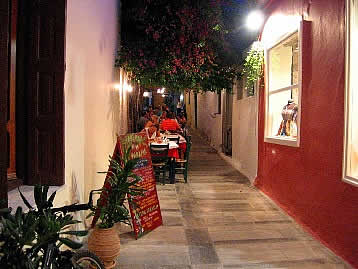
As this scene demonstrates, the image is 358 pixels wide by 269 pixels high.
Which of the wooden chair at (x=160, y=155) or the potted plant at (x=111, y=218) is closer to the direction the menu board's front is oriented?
the potted plant

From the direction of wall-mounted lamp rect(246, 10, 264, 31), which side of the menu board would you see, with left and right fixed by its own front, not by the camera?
left

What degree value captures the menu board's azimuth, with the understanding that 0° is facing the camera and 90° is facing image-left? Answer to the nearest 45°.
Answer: approximately 315°

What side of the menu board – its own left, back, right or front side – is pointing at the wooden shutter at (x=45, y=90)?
right

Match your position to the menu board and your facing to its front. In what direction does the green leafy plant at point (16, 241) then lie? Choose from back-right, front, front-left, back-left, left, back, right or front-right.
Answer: front-right

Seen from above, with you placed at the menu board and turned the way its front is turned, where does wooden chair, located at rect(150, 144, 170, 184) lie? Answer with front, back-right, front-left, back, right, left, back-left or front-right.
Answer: back-left

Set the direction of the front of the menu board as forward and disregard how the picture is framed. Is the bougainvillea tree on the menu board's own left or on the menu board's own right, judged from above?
on the menu board's own left

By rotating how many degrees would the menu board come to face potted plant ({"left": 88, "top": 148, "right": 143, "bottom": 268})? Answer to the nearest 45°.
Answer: approximately 45° to its right

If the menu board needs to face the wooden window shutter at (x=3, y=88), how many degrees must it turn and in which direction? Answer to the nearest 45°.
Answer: approximately 45° to its right
